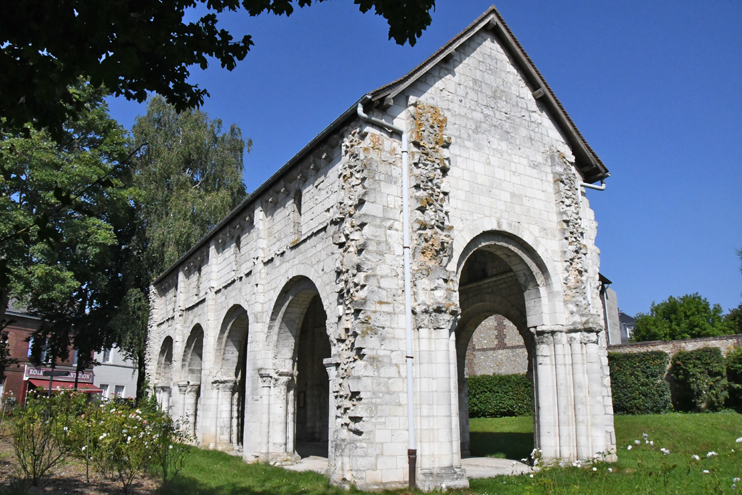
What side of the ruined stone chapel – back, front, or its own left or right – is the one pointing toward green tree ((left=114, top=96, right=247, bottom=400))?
back

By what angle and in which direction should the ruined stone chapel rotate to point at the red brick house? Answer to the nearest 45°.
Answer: approximately 180°

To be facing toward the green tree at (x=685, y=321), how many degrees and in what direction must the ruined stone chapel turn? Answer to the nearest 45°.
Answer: approximately 90° to its left

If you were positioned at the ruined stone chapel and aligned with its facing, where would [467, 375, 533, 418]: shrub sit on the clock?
The shrub is roughly at 8 o'clock from the ruined stone chapel.

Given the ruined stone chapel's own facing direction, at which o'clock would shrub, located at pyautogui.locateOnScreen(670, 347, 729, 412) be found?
The shrub is roughly at 9 o'clock from the ruined stone chapel.

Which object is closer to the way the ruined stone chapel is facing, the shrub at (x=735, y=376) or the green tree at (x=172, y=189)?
the shrub

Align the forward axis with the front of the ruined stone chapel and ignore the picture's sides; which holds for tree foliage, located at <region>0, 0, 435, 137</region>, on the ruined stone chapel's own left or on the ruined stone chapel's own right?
on the ruined stone chapel's own right

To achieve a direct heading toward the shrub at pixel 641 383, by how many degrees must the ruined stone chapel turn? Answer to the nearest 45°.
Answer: approximately 90° to its left

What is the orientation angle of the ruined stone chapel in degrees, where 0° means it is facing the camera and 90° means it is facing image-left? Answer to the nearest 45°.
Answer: approximately 315°

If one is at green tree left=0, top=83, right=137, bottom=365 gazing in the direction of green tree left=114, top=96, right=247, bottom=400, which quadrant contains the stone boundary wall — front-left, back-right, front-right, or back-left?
front-right

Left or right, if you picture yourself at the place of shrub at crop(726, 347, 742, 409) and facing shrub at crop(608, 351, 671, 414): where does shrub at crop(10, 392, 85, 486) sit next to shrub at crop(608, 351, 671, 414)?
left

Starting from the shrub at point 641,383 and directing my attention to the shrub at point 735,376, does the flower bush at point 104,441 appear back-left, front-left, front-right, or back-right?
back-right

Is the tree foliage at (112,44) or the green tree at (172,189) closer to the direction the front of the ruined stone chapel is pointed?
the tree foliage

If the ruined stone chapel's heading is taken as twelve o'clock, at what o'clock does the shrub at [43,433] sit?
The shrub is roughly at 2 o'clock from the ruined stone chapel.

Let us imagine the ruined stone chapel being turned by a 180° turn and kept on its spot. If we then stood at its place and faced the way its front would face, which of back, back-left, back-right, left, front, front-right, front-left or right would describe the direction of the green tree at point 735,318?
right

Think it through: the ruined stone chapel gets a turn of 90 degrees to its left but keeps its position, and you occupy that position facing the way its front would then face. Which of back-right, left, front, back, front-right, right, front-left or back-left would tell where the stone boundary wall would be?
front
